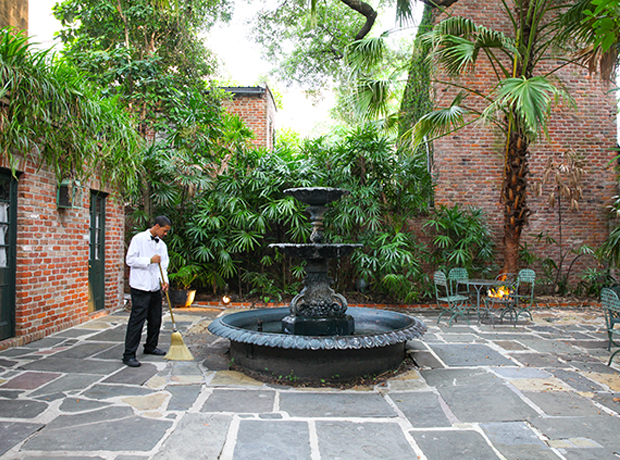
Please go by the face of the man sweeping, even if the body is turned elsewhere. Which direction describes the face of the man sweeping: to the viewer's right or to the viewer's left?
to the viewer's right

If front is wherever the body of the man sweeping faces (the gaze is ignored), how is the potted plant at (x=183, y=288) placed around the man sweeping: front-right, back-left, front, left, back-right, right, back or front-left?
back-left

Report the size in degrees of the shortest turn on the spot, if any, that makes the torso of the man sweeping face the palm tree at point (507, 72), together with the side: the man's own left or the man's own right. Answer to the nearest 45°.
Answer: approximately 45° to the man's own left

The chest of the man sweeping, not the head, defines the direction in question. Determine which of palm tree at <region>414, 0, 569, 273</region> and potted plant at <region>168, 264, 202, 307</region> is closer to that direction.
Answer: the palm tree

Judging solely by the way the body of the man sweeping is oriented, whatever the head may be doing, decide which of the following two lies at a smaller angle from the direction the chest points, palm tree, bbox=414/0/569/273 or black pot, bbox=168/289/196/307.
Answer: the palm tree

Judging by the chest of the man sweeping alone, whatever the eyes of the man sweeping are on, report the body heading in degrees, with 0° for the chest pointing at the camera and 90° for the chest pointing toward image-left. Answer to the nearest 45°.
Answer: approximately 315°

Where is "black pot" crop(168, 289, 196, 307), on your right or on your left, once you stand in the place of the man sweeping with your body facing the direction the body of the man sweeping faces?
on your left

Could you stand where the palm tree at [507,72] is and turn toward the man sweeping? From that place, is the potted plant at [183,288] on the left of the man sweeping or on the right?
right
